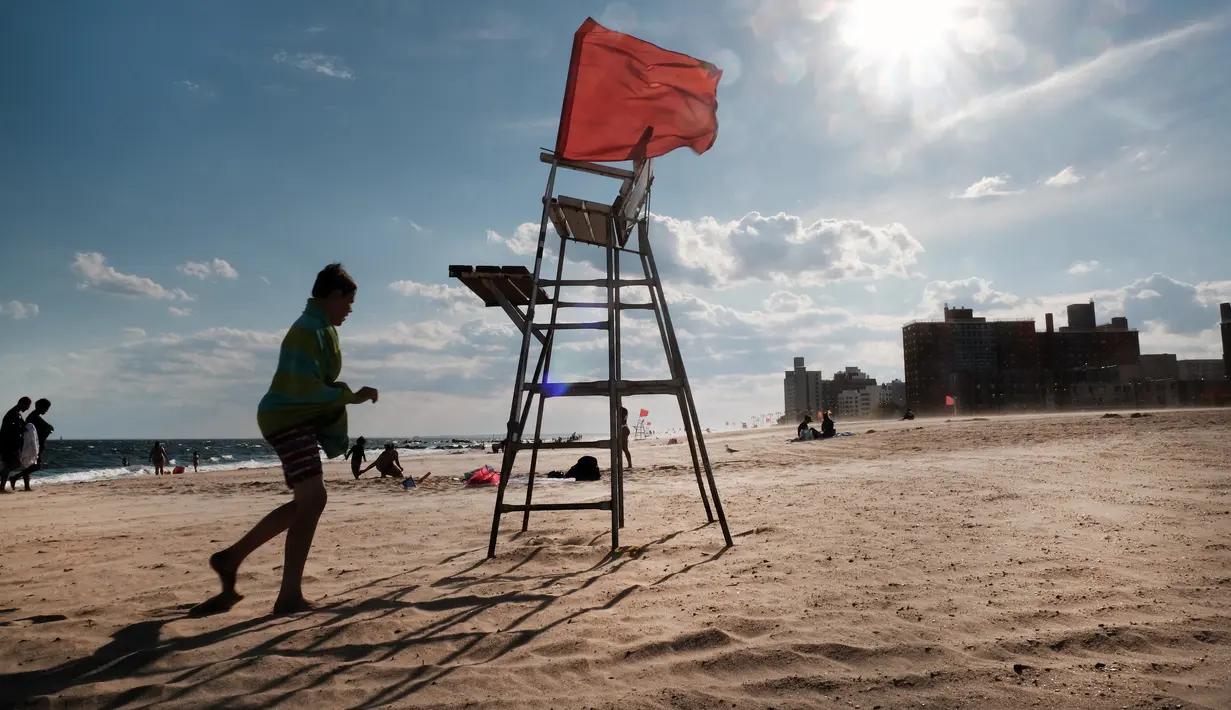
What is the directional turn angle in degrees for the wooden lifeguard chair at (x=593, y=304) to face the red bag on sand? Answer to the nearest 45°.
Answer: approximately 90° to its right

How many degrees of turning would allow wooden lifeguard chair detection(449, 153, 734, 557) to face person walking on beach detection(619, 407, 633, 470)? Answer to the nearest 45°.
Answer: approximately 90° to its right

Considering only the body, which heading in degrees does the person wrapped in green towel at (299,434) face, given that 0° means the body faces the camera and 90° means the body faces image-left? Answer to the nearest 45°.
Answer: approximately 270°

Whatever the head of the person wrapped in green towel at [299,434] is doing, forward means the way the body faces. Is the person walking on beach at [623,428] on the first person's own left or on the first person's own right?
on the first person's own left

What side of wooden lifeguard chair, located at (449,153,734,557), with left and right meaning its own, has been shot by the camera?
left

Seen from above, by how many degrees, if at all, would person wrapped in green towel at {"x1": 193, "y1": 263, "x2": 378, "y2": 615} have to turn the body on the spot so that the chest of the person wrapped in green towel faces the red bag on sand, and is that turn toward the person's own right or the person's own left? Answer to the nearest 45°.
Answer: approximately 90° to the person's own left

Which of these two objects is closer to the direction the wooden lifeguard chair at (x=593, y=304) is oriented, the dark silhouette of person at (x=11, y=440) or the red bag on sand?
the dark silhouette of person

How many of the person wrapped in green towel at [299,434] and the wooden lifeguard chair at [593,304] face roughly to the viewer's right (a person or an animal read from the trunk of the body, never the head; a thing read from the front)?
1

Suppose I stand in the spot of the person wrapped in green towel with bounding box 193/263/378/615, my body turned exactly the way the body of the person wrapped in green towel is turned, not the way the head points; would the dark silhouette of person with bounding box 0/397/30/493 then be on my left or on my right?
on my left

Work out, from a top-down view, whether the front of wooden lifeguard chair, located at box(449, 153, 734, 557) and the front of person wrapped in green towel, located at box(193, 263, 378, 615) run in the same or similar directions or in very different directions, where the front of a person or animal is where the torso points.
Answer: very different directions

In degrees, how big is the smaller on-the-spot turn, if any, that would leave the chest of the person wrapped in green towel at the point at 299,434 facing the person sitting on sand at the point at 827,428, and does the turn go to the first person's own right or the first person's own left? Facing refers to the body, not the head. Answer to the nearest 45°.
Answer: approximately 45° to the first person's own left
